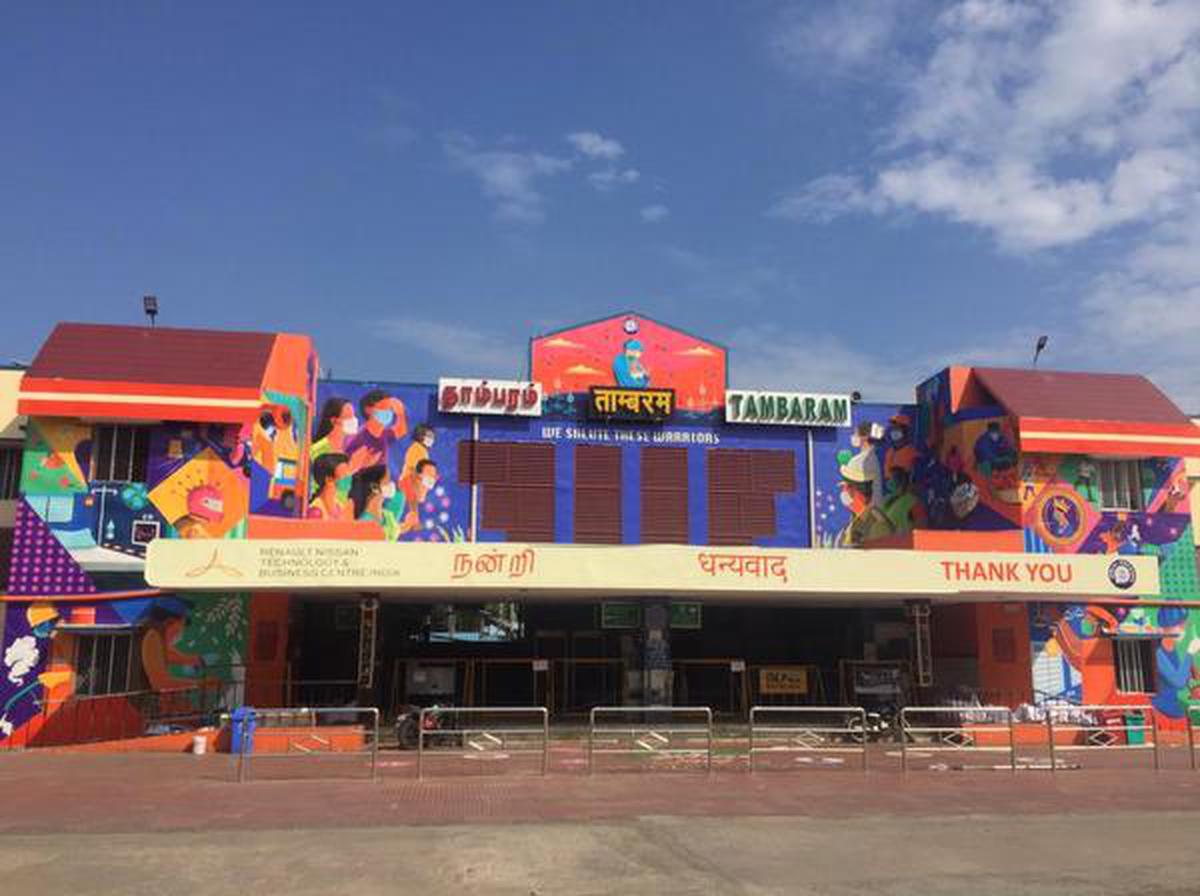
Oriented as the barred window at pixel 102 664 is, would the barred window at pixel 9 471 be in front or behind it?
behind

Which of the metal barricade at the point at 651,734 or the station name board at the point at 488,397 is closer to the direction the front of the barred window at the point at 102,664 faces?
the metal barricade

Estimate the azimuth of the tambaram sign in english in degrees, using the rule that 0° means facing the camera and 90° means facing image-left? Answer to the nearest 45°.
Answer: approximately 0°
